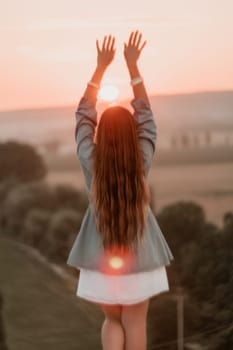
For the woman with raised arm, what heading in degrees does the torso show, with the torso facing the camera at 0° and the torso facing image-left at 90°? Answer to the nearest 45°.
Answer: approximately 180°

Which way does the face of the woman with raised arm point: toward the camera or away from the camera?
away from the camera
